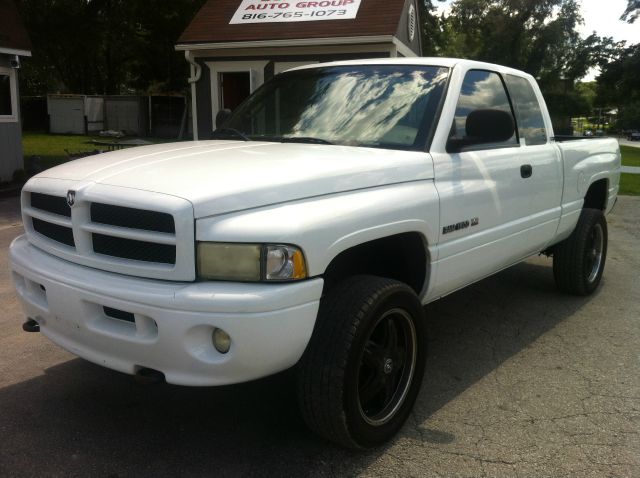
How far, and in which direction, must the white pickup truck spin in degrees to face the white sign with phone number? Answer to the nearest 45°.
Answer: approximately 135° to its right

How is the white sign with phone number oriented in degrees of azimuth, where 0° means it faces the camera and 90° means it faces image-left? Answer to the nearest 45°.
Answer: approximately 0°

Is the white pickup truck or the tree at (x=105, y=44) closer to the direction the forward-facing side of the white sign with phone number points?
the white pickup truck

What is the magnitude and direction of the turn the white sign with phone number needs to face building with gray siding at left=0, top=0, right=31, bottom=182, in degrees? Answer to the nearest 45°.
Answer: approximately 90° to its right

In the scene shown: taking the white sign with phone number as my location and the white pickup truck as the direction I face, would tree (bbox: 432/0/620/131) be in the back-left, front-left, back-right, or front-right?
back-left

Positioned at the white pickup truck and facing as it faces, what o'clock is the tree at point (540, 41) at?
The tree is roughly at 5 o'clock from the white pickup truck.

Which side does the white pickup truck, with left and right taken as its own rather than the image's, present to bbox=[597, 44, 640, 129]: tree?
back

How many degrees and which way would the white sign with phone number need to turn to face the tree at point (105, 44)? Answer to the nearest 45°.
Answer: approximately 135° to its right

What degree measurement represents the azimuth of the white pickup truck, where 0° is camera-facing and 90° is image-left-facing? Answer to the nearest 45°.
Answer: approximately 45°

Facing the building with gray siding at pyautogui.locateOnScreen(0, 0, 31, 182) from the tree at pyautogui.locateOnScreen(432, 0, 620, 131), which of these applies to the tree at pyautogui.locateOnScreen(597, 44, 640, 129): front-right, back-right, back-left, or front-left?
back-left

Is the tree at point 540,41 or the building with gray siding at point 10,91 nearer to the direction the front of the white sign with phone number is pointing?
the building with gray siding

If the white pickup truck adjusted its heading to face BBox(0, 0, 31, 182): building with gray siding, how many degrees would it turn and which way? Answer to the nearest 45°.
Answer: approximately 90° to its right
